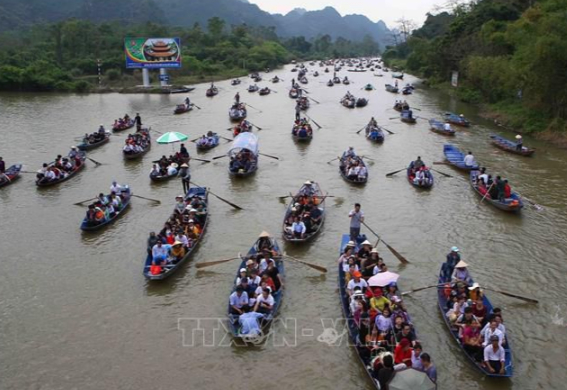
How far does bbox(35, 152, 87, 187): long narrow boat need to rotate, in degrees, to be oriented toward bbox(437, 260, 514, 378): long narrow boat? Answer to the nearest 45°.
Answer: approximately 90° to its left

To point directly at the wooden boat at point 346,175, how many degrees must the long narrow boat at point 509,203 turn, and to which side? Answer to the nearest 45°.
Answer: approximately 135° to its right

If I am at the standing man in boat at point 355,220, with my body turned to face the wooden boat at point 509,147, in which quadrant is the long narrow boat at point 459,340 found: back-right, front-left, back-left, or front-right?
back-right

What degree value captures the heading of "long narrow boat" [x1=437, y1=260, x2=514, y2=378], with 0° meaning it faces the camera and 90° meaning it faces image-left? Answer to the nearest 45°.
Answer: approximately 315°

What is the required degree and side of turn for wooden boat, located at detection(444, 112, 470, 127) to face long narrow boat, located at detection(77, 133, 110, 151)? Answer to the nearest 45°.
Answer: approximately 90° to its left

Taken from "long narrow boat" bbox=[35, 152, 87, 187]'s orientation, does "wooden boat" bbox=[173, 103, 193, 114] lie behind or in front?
behind

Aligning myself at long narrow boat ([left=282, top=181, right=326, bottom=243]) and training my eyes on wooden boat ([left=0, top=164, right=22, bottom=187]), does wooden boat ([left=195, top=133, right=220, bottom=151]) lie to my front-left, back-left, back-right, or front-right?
front-right

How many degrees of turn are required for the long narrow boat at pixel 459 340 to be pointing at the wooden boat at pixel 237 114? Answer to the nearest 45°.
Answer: approximately 180°

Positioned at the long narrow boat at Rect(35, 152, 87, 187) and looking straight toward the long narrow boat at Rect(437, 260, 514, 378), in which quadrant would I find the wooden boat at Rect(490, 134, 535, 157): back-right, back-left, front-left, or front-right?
front-left

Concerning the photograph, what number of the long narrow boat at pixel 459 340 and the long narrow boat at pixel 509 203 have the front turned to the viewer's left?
0

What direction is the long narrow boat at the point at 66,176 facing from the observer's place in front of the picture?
facing the viewer and to the left of the viewer

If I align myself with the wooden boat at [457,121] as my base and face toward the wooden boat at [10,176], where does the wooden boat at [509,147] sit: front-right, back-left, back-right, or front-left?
front-left

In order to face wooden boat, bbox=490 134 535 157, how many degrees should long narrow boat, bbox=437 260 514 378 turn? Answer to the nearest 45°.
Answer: approximately 135° to its left

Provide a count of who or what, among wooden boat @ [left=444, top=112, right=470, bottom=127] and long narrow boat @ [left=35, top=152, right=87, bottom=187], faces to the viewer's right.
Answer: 0
